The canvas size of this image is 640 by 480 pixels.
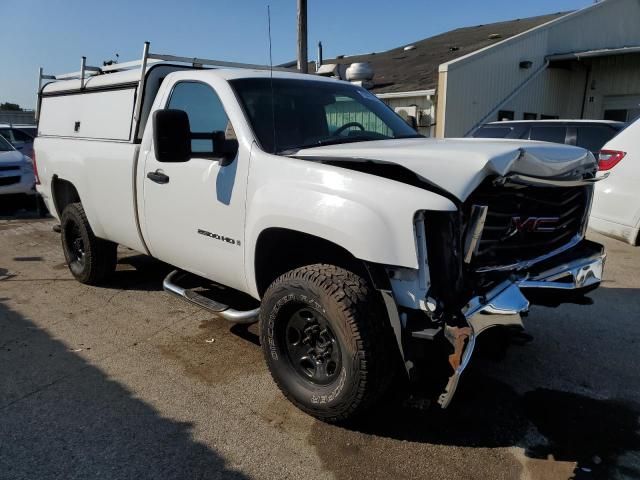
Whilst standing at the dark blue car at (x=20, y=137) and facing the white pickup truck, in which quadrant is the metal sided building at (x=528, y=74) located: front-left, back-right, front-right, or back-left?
front-left

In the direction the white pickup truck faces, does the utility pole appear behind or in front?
behind

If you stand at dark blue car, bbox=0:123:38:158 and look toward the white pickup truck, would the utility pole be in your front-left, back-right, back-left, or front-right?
front-left

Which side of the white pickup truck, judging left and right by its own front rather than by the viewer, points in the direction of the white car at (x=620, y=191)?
left

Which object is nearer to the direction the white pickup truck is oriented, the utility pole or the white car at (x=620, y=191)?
the white car

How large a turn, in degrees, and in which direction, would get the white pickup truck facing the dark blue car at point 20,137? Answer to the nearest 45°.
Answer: approximately 180°

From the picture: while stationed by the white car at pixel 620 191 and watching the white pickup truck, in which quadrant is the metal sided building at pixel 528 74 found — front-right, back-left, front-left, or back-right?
back-right

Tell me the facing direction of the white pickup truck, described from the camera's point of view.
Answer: facing the viewer and to the right of the viewer
